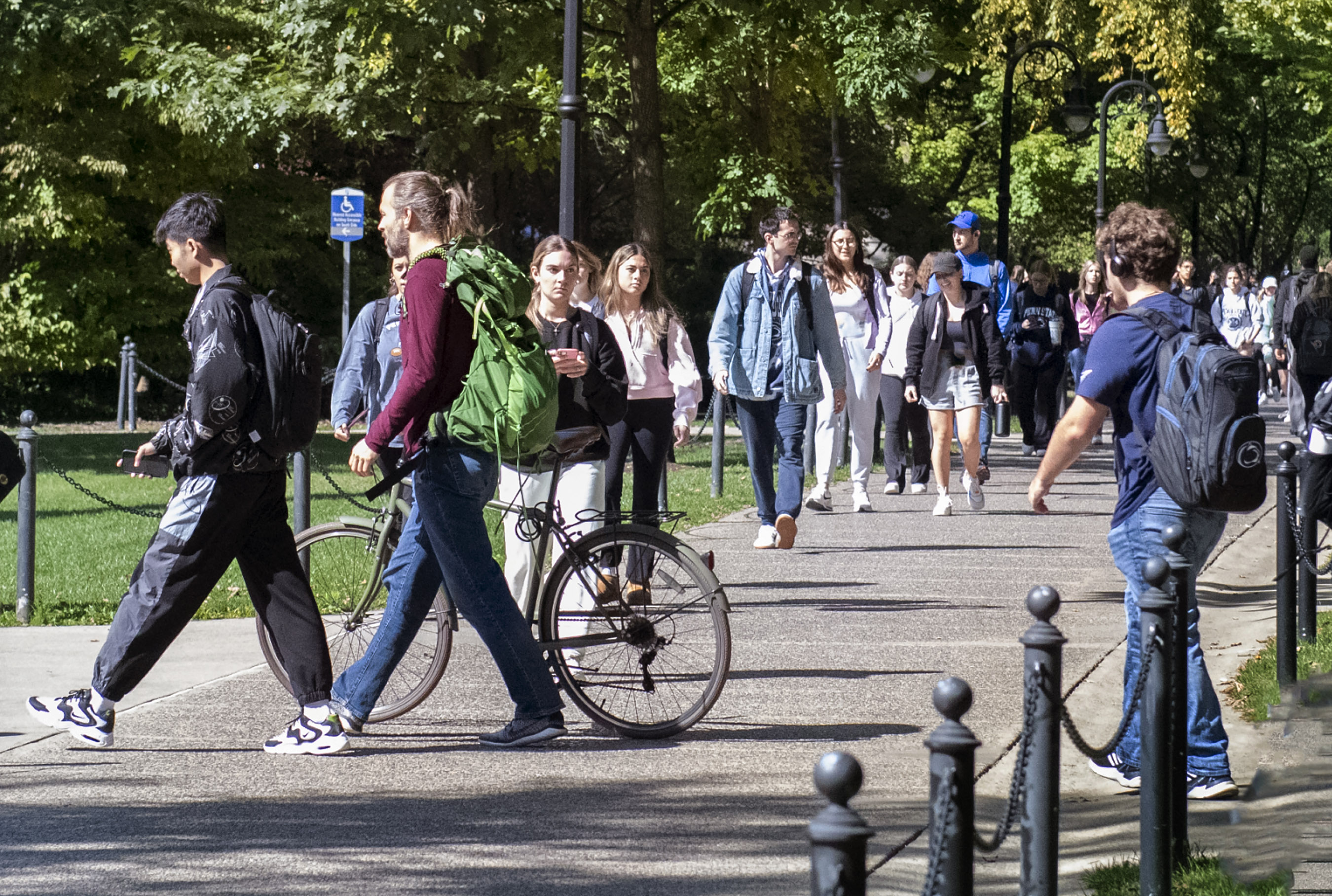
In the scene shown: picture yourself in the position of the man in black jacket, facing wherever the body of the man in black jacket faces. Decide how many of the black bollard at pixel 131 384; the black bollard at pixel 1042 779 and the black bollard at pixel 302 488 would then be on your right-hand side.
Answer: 2

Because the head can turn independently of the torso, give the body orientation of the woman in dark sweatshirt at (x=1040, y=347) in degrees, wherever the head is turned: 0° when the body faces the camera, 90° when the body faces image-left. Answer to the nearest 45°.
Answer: approximately 0°

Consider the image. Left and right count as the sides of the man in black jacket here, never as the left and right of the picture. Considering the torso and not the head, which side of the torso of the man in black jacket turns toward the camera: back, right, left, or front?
left

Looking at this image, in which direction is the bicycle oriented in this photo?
to the viewer's left

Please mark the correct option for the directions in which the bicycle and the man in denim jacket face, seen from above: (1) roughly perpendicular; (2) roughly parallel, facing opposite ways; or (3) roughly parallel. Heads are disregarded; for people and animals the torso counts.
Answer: roughly perpendicular

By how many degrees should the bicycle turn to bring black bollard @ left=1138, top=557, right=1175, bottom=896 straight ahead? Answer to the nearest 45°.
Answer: approximately 135° to its left

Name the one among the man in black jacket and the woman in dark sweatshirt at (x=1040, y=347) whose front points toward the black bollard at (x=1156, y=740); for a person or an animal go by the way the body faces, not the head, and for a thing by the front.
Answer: the woman in dark sweatshirt

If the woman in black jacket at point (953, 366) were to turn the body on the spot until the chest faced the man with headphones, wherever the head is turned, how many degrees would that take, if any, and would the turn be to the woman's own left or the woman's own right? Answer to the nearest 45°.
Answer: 0° — they already face them
